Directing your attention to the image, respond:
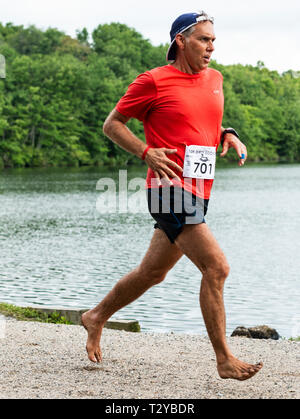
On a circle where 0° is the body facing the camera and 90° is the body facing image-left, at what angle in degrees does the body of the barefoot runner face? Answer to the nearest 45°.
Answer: approximately 315°

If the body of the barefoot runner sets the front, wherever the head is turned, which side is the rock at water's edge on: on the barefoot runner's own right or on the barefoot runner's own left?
on the barefoot runner's own left
